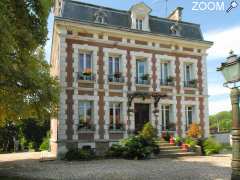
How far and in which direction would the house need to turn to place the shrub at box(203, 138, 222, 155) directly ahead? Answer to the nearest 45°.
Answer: approximately 45° to its left

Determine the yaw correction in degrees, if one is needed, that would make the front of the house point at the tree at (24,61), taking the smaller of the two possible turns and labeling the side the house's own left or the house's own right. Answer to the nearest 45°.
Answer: approximately 45° to the house's own right

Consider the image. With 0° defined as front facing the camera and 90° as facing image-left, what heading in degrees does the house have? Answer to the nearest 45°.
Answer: approximately 315°
